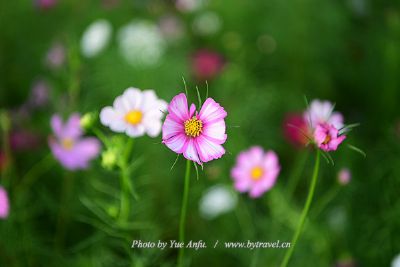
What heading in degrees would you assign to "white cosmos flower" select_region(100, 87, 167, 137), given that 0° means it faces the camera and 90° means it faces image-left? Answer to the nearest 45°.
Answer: approximately 0°
